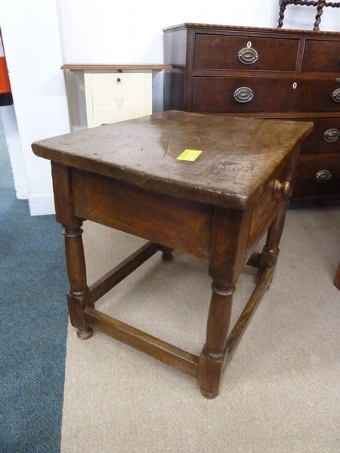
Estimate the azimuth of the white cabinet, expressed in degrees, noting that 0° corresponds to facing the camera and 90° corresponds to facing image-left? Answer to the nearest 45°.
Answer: approximately 0°

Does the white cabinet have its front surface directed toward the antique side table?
yes
